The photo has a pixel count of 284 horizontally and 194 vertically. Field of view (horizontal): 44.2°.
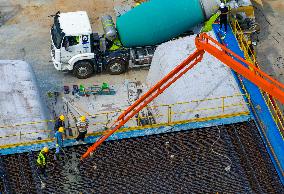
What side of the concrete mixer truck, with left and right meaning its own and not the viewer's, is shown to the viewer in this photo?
left

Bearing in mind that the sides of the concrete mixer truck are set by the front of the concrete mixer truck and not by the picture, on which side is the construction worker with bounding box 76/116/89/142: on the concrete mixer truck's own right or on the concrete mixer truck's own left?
on the concrete mixer truck's own left

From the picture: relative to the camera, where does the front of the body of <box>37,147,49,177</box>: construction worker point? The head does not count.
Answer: to the viewer's right

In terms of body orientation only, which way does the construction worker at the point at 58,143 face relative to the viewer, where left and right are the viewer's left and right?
facing to the right of the viewer

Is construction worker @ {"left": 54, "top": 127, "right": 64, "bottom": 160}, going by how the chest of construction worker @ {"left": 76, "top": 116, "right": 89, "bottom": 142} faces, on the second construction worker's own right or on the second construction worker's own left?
on the second construction worker's own right

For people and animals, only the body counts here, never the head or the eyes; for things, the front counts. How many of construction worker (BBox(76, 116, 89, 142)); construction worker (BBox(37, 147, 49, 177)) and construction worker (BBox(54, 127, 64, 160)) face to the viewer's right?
2
